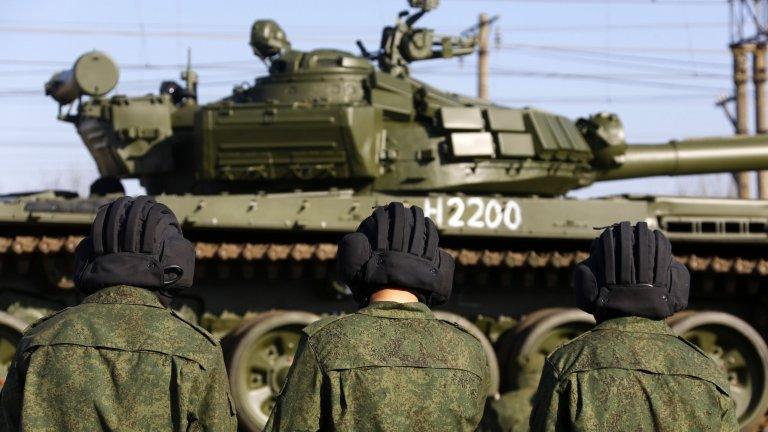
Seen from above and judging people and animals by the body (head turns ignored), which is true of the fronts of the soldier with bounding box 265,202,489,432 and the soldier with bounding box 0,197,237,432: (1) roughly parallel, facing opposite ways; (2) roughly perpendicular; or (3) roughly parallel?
roughly parallel

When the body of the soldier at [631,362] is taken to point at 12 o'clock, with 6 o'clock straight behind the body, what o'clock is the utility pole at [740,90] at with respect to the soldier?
The utility pole is roughly at 12 o'clock from the soldier.

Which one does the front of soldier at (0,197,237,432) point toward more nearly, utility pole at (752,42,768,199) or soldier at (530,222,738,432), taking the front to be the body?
the utility pole

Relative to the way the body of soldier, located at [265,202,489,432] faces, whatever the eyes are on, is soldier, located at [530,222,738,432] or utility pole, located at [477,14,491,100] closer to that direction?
the utility pole

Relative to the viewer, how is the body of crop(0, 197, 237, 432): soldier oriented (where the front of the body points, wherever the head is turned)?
away from the camera

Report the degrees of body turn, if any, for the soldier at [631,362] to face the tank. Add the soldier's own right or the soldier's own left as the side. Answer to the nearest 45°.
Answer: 0° — they already face it

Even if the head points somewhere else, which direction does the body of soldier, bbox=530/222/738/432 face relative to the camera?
away from the camera

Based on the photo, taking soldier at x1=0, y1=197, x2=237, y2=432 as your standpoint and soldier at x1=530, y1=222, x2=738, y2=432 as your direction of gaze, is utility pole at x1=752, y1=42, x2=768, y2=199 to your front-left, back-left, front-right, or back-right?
front-left

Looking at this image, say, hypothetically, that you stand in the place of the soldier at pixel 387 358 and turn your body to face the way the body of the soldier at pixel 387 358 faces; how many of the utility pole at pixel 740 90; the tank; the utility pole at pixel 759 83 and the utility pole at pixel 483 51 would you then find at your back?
0

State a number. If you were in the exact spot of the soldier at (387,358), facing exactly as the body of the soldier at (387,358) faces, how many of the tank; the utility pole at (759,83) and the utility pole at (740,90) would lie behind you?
0

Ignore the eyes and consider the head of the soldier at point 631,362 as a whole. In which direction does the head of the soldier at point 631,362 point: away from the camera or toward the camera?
away from the camera

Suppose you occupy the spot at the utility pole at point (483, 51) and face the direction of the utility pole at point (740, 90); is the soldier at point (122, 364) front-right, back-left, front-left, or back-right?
front-right

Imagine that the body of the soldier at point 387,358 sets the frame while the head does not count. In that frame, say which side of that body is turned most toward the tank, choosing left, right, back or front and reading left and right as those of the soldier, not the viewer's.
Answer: front

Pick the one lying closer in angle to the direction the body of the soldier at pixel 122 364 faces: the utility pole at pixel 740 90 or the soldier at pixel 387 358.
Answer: the utility pole

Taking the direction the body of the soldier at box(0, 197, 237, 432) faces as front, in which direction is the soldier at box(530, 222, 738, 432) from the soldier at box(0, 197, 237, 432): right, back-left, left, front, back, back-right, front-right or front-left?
right

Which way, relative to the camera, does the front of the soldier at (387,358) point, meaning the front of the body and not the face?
away from the camera

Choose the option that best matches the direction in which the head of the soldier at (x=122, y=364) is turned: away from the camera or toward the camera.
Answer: away from the camera

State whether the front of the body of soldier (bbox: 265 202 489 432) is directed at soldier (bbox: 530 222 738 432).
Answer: no

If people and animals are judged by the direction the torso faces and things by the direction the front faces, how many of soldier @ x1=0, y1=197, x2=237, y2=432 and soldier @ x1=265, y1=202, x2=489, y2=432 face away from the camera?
2

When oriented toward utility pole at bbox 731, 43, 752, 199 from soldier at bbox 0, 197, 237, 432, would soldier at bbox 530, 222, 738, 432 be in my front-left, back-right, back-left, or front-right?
front-right

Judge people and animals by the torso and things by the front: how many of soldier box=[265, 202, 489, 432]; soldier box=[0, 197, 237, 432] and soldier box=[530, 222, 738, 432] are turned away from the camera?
3

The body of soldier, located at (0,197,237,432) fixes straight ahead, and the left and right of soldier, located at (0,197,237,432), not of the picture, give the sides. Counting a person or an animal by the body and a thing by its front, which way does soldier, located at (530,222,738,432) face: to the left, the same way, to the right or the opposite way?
the same way
